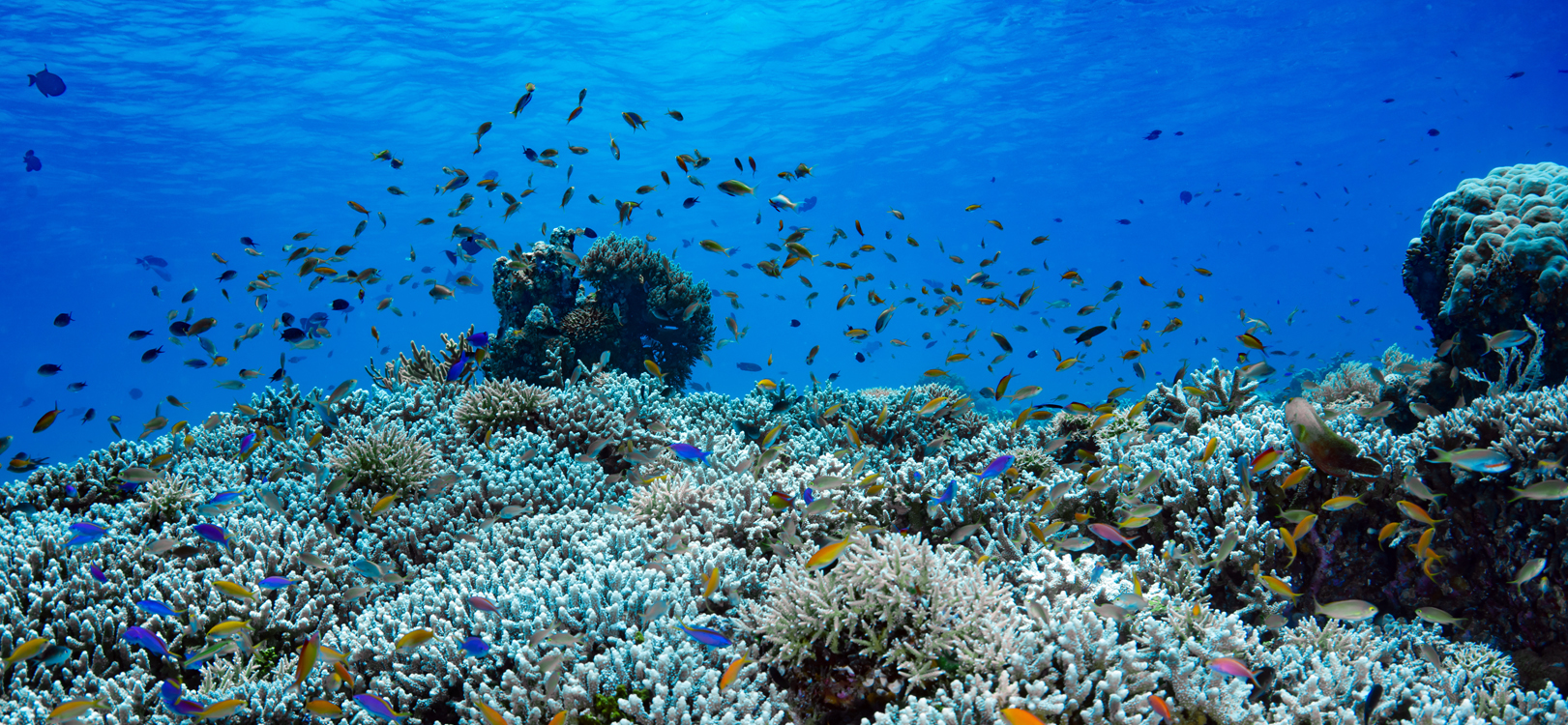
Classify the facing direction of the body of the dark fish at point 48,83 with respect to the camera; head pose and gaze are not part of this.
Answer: to the viewer's right

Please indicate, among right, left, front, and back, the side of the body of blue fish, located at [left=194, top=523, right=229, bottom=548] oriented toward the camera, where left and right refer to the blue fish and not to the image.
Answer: left

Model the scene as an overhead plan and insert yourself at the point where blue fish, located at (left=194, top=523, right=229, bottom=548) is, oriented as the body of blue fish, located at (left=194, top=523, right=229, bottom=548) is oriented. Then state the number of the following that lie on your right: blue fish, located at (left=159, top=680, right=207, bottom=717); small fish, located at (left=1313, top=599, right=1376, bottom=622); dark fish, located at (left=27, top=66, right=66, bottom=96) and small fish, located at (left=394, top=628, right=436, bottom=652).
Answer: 1

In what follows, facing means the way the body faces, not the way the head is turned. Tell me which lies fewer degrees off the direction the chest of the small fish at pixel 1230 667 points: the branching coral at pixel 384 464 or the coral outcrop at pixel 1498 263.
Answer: the branching coral

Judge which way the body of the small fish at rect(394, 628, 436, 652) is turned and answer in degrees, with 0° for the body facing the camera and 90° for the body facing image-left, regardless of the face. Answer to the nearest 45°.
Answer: approximately 90°
